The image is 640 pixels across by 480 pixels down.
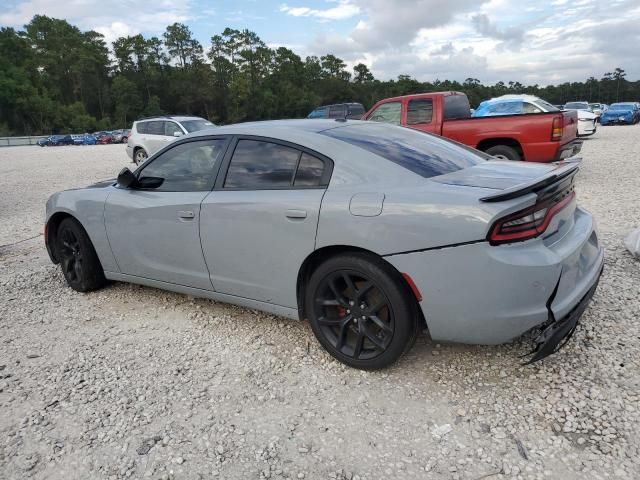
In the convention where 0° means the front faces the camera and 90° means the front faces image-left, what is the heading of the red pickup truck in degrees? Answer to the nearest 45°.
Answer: approximately 135°

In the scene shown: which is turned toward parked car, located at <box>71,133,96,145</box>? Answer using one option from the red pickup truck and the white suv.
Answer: the red pickup truck

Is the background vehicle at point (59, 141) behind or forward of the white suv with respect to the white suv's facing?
behind

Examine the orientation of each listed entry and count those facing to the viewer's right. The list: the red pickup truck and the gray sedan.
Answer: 0

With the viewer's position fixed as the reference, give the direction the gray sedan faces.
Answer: facing away from the viewer and to the left of the viewer

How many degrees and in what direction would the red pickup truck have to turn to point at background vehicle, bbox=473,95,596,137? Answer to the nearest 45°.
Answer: approximately 45° to its right

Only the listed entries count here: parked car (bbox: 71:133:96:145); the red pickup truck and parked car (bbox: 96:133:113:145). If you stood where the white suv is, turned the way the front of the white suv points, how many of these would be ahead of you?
1

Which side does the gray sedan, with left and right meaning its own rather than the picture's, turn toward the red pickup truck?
right

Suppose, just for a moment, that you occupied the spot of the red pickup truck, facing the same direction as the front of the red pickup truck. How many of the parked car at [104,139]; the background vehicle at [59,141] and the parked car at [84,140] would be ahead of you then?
3

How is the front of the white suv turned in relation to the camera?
facing the viewer and to the right of the viewer

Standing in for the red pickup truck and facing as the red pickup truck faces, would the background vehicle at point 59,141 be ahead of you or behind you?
ahead

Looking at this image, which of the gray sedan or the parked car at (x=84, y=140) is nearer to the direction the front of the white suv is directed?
the gray sedan

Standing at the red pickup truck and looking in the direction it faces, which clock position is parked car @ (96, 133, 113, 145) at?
The parked car is roughly at 12 o'clock from the red pickup truck.

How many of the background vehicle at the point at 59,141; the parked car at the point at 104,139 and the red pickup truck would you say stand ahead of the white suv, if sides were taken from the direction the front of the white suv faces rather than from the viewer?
1
